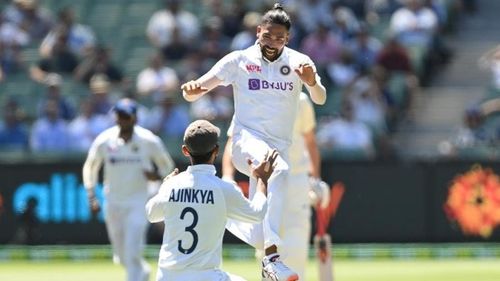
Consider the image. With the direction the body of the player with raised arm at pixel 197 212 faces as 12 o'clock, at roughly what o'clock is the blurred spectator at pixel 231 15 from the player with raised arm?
The blurred spectator is roughly at 12 o'clock from the player with raised arm.

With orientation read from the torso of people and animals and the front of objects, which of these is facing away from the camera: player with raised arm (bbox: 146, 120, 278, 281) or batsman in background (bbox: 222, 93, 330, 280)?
the player with raised arm

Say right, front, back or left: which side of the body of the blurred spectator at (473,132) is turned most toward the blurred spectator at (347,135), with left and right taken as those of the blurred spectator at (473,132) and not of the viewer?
right

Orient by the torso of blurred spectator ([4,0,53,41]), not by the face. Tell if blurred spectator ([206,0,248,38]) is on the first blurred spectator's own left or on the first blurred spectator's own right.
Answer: on the first blurred spectator's own left

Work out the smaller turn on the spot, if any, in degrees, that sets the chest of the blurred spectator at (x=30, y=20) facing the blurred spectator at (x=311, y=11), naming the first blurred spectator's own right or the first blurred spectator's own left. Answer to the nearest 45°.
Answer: approximately 90° to the first blurred spectator's own left

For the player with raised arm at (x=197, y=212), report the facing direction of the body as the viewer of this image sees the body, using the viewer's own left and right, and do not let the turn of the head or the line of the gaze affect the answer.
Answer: facing away from the viewer

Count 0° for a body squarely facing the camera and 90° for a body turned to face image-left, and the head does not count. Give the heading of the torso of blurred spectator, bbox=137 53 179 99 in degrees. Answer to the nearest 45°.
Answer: approximately 0°

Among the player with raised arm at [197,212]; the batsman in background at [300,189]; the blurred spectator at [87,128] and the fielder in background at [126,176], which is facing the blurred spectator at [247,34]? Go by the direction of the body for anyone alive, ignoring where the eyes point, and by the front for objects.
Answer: the player with raised arm

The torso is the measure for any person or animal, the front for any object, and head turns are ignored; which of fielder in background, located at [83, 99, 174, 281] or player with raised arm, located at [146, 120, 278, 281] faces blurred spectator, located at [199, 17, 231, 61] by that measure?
the player with raised arm
